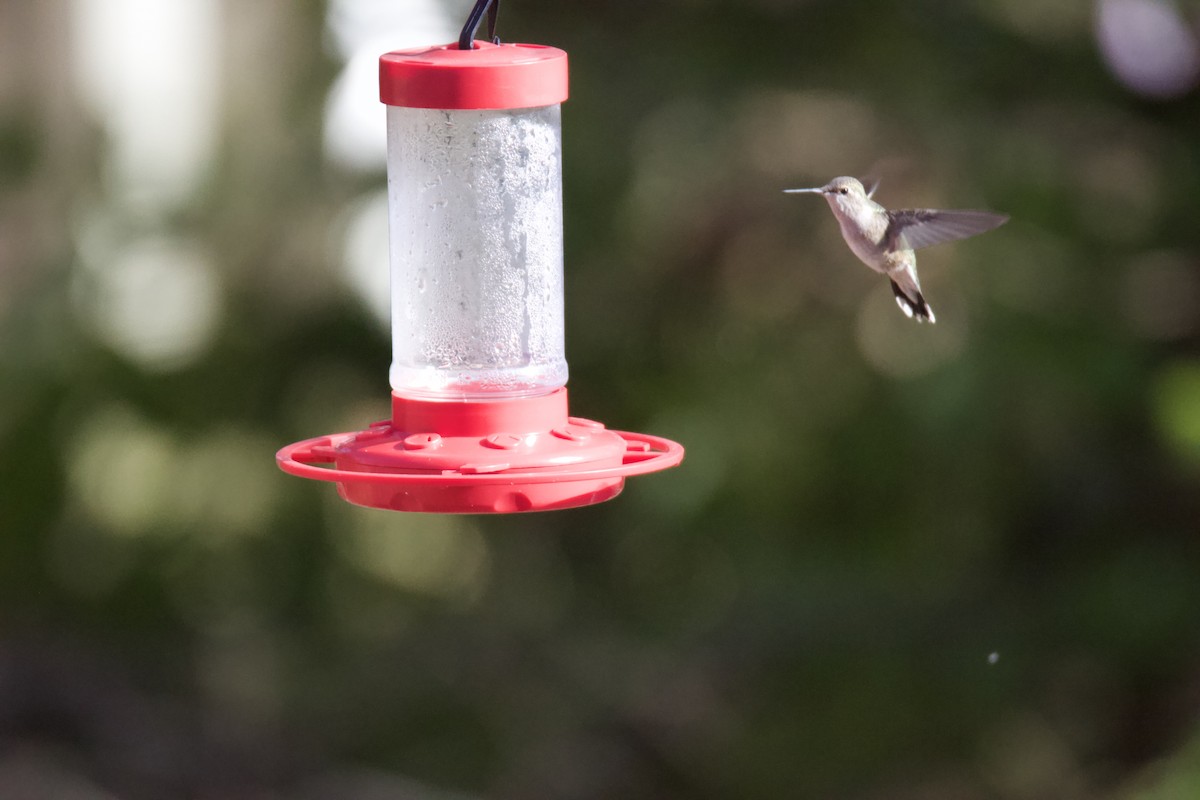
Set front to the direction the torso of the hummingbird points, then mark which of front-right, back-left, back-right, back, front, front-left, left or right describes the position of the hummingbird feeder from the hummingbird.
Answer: front-left

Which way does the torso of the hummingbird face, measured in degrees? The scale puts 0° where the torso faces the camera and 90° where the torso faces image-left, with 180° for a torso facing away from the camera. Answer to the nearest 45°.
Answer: approximately 90°
